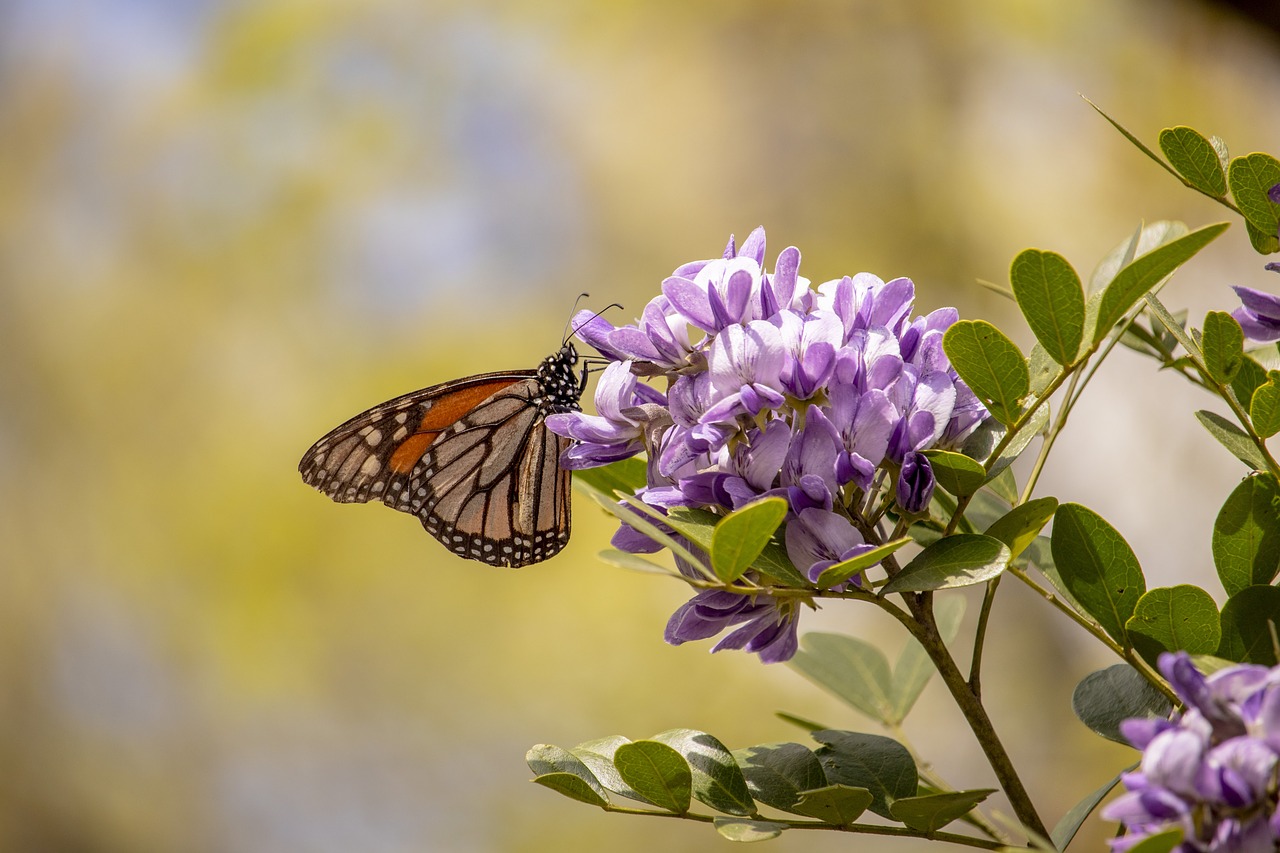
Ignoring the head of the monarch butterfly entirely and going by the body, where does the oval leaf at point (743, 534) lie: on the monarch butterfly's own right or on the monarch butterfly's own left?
on the monarch butterfly's own right

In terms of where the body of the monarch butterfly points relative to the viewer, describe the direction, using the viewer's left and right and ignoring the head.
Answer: facing to the right of the viewer

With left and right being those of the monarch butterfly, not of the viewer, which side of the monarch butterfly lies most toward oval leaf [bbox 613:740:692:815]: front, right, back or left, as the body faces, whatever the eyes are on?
front
